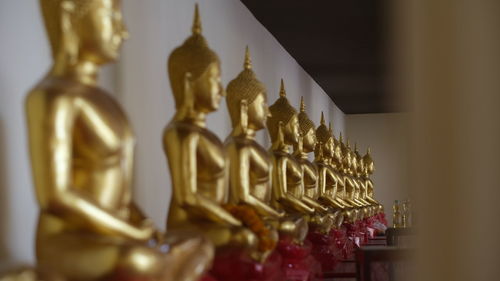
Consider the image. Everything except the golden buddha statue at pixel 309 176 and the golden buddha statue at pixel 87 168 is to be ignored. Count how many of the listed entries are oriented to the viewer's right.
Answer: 2

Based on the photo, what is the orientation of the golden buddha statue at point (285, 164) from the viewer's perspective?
to the viewer's right

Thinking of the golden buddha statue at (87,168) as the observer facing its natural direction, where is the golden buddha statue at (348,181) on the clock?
the golden buddha statue at (348,181) is roughly at 10 o'clock from the golden buddha statue at (87,168).

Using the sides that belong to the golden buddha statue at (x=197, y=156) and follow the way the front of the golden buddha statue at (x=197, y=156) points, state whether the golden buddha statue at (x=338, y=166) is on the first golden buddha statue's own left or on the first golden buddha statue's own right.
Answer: on the first golden buddha statue's own left

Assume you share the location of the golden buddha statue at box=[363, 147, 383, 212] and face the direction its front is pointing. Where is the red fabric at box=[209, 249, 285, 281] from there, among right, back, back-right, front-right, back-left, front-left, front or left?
right

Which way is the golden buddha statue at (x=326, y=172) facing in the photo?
to the viewer's right

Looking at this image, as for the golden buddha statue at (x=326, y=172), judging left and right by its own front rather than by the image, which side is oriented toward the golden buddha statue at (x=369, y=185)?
left

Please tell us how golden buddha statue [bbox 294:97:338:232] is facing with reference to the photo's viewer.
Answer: facing to the right of the viewer

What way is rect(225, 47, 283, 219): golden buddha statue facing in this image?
to the viewer's right
